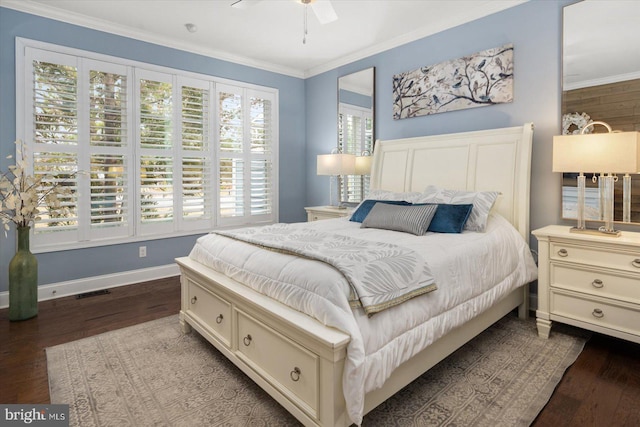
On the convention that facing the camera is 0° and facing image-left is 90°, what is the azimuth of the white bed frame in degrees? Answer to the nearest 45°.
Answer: approximately 45°

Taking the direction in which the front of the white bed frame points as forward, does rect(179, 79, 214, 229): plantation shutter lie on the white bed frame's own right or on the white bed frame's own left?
on the white bed frame's own right

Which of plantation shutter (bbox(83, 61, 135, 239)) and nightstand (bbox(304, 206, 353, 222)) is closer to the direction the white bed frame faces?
the plantation shutter

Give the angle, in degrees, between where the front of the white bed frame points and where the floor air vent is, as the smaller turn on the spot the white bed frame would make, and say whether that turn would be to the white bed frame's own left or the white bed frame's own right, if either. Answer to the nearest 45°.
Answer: approximately 90° to the white bed frame's own right

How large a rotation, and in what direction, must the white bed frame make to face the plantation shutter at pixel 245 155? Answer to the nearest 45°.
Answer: approximately 90° to its right

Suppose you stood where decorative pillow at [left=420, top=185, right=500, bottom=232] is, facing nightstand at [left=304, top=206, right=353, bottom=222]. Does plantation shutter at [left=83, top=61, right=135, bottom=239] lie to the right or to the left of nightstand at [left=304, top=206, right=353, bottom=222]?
left

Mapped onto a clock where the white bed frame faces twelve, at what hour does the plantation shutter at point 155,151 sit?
The plantation shutter is roughly at 3 o'clock from the white bed frame.
